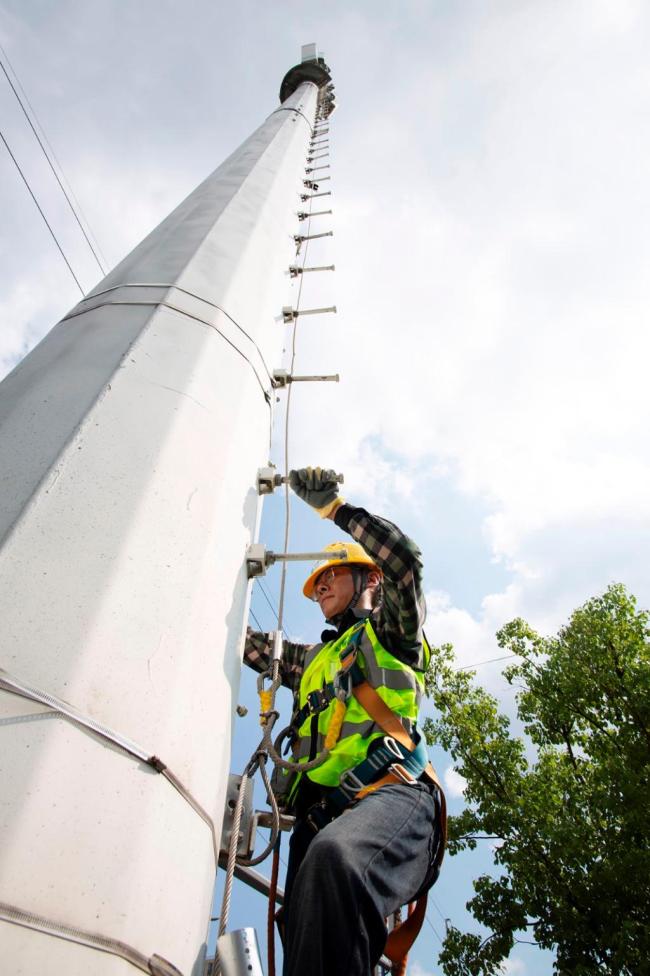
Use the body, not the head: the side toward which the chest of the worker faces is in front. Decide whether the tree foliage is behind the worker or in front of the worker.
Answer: behind

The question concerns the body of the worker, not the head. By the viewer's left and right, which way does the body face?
facing the viewer and to the left of the viewer
